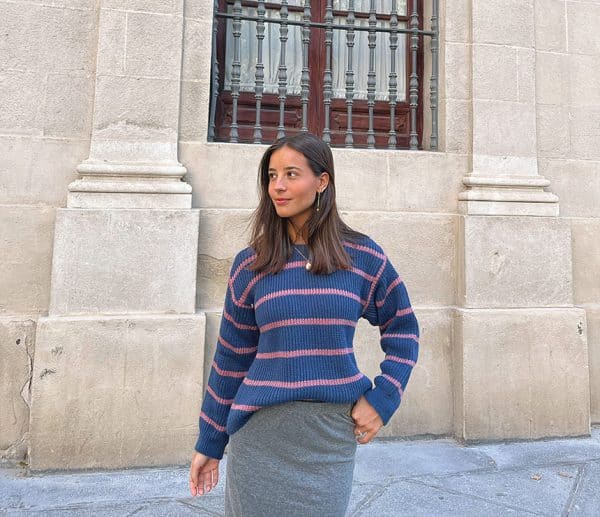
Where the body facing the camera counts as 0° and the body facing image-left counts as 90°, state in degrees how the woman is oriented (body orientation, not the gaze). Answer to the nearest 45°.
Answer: approximately 0°

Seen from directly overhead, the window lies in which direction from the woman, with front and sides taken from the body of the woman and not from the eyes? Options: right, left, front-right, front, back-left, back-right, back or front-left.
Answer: back
